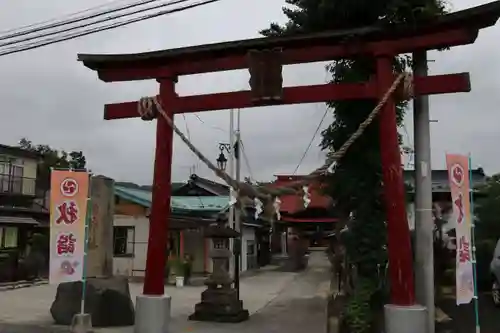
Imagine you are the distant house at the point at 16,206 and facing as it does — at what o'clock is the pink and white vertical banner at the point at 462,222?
The pink and white vertical banner is roughly at 1 o'clock from the distant house.

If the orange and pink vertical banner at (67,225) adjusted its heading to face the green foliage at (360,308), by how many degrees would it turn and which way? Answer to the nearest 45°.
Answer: approximately 45° to its left

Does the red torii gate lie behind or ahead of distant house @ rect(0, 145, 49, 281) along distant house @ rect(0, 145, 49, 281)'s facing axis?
ahead

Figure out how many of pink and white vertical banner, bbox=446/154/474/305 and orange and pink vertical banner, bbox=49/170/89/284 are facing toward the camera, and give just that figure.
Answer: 2

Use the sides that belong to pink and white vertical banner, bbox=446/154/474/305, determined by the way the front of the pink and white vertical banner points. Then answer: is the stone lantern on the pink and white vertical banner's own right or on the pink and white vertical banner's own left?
on the pink and white vertical banner's own right

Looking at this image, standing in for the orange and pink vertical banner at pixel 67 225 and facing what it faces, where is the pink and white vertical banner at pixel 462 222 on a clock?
the pink and white vertical banner at pixel 462 222 is roughly at 10 o'clock from the orange and pink vertical banner at pixel 67 225.

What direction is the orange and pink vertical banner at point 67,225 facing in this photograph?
toward the camera

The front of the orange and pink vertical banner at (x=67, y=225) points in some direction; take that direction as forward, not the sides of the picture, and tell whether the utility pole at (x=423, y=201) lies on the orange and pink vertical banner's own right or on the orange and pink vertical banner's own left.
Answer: on the orange and pink vertical banner's own left

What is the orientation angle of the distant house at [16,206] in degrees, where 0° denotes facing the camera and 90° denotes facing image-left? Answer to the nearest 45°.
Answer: approximately 315°

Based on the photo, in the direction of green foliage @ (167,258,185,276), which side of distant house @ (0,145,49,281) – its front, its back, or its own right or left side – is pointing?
front

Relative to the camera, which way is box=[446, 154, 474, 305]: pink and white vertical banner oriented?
toward the camera

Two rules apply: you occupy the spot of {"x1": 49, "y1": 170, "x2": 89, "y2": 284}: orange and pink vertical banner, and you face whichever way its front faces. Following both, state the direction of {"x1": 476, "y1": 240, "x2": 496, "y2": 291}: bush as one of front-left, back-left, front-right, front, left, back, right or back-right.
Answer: left

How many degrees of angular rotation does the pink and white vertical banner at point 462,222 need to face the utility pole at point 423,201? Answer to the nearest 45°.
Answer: approximately 135° to its right
